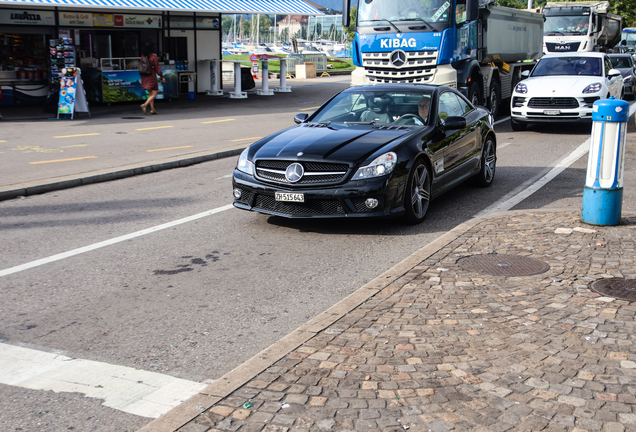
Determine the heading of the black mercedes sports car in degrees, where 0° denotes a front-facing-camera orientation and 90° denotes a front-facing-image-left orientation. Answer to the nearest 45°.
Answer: approximately 45°

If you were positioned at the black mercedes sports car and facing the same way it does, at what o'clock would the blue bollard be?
The blue bollard is roughly at 8 o'clock from the black mercedes sports car.

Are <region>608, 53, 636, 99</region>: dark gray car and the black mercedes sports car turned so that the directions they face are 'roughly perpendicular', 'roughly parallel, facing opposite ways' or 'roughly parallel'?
roughly parallel

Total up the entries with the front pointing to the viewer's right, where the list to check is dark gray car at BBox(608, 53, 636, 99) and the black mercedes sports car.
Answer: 0

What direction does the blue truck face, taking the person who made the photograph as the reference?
facing the viewer and to the left of the viewer

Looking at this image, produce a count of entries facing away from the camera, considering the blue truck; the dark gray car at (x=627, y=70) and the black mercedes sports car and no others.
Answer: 0

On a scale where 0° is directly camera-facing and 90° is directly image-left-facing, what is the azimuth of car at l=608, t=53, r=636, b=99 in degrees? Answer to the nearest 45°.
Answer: approximately 45°

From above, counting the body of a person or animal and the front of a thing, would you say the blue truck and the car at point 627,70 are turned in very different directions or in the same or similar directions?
same or similar directions

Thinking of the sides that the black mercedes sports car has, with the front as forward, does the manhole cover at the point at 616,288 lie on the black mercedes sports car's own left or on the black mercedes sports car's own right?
on the black mercedes sports car's own left

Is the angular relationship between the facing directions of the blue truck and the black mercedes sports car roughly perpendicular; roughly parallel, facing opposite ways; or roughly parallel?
roughly parallel

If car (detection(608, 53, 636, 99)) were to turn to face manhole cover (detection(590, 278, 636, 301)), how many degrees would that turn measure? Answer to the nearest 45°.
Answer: approximately 45° to its left

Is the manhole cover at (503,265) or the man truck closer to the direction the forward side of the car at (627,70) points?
the manhole cover

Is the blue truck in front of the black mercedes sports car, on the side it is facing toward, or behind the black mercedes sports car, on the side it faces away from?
behind
